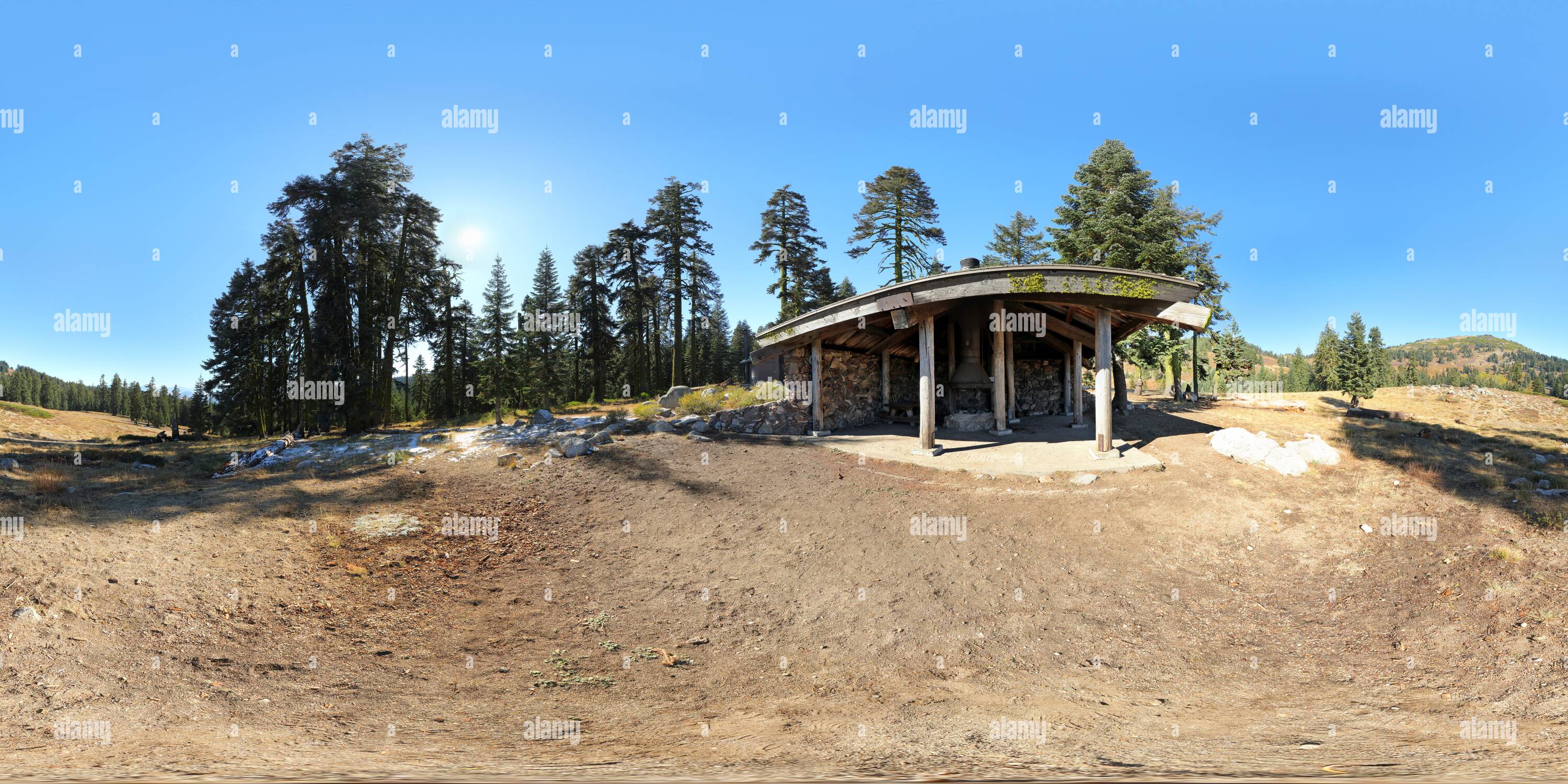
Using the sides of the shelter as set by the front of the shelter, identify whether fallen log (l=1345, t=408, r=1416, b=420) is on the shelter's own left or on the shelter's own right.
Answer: on the shelter's own left

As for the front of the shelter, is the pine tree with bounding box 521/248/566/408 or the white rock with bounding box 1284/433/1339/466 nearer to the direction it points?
the white rock

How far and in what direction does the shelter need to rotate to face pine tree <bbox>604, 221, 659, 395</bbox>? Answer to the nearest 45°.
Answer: approximately 135° to its right

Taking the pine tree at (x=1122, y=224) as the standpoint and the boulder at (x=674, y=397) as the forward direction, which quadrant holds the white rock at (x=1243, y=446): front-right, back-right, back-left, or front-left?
front-left

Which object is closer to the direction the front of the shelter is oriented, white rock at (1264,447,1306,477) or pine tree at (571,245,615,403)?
the white rock

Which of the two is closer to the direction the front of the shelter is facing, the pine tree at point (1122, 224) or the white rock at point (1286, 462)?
the white rock

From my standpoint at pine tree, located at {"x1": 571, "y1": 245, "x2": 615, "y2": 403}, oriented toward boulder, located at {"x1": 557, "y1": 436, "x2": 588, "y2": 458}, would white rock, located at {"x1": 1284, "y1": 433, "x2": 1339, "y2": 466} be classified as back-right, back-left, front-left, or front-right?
front-left

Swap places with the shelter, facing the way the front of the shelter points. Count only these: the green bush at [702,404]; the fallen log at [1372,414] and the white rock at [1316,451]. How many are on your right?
1

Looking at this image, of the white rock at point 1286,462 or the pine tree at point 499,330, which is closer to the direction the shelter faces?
the white rock

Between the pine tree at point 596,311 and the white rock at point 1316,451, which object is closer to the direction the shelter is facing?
the white rock

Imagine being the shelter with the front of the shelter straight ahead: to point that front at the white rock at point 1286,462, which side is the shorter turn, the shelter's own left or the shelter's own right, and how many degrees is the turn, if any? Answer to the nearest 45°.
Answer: approximately 45° to the shelter's own left

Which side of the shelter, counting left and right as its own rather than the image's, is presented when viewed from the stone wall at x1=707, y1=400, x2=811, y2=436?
right

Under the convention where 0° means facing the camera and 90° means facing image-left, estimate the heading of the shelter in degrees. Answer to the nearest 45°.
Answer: approximately 0°

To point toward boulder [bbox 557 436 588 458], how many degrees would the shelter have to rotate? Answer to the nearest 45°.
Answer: approximately 45° to its right
